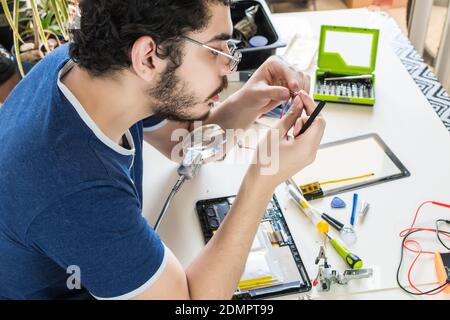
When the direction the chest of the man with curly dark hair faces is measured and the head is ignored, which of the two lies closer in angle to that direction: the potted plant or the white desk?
the white desk

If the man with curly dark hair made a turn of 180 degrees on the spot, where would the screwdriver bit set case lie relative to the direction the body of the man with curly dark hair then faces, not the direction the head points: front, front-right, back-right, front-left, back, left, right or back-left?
back-right

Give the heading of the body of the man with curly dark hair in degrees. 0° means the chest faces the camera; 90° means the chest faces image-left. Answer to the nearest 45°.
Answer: approximately 270°

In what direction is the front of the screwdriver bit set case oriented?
toward the camera

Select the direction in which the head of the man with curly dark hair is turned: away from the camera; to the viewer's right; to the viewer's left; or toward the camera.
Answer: to the viewer's right

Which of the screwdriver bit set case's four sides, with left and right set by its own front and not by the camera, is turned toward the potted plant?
right

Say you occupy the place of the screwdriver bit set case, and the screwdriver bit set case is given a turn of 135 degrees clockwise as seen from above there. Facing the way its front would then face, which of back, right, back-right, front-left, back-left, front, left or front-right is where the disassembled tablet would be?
back-left

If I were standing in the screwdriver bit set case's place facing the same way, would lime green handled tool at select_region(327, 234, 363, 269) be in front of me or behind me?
in front
